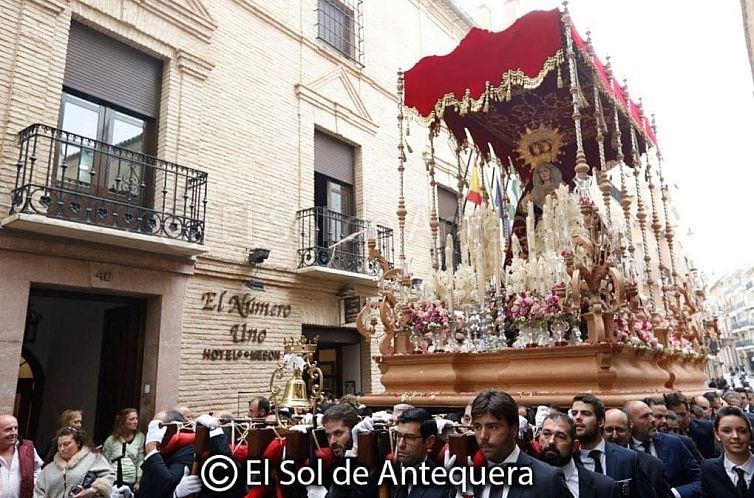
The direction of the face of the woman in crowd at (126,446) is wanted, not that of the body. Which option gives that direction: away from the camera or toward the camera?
toward the camera

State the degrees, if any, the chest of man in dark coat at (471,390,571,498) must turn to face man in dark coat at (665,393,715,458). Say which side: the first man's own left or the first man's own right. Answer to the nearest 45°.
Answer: approximately 180°

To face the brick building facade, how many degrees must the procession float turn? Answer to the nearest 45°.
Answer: approximately 45° to its right

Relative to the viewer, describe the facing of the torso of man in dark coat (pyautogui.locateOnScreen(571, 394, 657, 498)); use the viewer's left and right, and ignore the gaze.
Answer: facing the viewer and to the left of the viewer

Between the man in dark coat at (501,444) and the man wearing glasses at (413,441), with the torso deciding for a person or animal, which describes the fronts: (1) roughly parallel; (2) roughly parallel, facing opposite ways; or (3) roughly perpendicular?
roughly parallel

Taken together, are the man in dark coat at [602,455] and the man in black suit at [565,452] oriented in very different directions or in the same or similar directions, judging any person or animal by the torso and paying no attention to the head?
same or similar directions

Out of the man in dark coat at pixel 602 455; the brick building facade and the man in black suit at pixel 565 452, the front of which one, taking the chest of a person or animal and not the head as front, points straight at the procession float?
the brick building facade

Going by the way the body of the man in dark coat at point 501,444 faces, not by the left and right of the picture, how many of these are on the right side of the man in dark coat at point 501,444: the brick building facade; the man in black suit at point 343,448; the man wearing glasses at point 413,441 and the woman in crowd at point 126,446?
4

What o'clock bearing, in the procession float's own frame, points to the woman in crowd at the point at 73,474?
The woman in crowd is roughly at 12 o'clock from the procession float.

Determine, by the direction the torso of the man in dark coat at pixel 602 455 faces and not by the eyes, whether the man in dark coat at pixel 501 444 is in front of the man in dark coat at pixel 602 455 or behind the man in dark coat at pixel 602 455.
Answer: in front

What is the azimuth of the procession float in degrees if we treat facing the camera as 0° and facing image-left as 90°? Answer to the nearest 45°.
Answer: approximately 45°

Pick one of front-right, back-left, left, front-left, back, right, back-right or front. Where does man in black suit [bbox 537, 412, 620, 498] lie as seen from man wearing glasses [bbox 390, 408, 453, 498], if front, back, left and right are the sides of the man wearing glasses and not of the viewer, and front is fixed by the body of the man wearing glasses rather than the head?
back-left

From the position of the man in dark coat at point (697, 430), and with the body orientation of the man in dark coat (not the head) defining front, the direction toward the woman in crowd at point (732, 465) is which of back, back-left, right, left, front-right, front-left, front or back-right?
front-left

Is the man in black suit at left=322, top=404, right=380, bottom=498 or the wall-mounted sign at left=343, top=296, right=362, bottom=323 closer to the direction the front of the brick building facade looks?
the man in black suit

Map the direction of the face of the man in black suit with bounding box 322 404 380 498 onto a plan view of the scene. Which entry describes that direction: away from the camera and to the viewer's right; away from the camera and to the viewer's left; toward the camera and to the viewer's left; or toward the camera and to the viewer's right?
toward the camera and to the viewer's left

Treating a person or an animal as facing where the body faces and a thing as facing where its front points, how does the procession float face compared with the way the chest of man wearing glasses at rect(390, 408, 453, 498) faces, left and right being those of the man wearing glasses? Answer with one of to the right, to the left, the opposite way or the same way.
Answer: the same way

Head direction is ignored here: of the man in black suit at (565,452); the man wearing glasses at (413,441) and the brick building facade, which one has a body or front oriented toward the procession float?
the brick building facade

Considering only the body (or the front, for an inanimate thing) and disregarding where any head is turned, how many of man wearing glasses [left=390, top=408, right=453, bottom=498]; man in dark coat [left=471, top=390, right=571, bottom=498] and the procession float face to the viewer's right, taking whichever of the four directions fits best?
0

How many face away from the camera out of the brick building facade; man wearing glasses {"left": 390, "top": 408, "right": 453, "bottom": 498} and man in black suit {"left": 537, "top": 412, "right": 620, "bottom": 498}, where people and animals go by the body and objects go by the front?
0

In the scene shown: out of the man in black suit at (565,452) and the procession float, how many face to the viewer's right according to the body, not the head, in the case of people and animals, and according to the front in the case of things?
0

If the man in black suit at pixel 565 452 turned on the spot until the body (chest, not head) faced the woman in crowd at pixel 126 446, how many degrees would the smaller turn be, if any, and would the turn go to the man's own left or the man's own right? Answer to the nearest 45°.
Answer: approximately 90° to the man's own right
